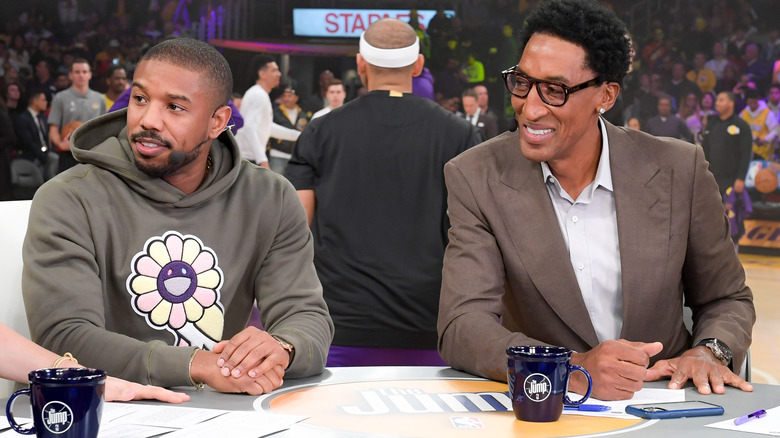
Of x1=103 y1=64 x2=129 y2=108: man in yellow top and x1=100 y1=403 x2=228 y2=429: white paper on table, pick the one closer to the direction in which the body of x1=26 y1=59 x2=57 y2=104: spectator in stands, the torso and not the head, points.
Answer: the white paper on table

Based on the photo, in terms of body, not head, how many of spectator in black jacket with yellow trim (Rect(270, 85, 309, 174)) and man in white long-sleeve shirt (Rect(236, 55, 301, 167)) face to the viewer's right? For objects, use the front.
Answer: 1

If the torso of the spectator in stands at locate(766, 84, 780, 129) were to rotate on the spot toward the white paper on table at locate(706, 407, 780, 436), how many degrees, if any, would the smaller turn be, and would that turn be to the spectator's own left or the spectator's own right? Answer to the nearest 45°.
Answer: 0° — they already face it

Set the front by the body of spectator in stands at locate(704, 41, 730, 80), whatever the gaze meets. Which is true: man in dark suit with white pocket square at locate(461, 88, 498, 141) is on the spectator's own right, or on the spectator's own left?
on the spectator's own right

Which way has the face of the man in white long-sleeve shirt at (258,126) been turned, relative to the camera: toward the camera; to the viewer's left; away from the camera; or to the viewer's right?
to the viewer's right

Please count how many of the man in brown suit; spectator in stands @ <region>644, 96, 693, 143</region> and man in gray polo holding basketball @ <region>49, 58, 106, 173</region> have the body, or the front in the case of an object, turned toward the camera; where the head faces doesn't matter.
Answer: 3

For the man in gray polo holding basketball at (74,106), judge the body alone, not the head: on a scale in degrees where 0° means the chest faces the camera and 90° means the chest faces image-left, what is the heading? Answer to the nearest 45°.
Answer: approximately 0°

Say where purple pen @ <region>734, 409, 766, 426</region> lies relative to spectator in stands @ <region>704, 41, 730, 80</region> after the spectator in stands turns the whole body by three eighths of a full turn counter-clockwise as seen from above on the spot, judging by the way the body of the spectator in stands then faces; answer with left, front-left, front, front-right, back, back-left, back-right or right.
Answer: back-right

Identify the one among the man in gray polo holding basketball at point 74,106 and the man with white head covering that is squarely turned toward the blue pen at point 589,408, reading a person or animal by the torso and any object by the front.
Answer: the man in gray polo holding basketball

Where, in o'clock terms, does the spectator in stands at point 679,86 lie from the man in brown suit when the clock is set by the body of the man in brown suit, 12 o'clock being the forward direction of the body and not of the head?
The spectator in stands is roughly at 6 o'clock from the man in brown suit.

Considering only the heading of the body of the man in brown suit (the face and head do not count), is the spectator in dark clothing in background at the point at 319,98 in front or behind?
behind

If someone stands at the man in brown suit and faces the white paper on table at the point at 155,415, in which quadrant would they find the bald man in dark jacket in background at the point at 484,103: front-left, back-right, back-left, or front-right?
back-right

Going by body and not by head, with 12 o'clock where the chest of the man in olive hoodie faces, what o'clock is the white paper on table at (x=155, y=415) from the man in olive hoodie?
The white paper on table is roughly at 12 o'clock from the man in olive hoodie.
